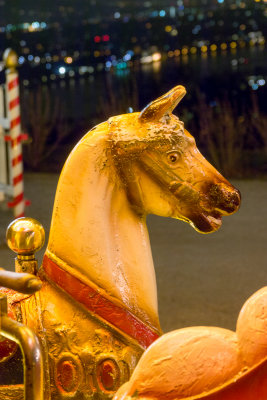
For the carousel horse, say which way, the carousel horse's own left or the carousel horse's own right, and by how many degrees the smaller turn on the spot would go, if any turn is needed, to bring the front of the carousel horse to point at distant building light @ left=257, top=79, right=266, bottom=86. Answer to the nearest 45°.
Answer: approximately 90° to the carousel horse's own left

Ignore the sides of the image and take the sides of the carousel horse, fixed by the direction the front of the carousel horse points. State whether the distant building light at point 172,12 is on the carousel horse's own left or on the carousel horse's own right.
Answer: on the carousel horse's own left

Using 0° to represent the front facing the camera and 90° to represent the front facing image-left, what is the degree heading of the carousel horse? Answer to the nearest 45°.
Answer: approximately 270°

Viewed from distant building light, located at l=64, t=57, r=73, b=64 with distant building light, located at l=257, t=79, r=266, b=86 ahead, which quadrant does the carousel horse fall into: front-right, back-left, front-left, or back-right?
front-right

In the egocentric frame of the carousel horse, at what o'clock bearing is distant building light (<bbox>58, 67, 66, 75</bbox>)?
The distant building light is roughly at 9 o'clock from the carousel horse.

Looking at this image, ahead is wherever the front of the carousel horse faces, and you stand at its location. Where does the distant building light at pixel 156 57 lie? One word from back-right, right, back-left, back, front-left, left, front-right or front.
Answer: left

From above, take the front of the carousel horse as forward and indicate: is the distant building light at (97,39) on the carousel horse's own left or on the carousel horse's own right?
on the carousel horse's own left

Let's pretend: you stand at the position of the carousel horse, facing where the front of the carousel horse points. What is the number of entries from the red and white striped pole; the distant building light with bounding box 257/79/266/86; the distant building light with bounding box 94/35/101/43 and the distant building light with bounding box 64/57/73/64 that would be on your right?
0

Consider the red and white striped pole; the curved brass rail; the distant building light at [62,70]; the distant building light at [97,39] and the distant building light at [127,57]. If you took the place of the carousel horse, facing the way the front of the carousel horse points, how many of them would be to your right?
1

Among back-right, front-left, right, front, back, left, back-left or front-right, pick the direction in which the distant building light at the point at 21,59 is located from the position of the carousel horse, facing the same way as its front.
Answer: left

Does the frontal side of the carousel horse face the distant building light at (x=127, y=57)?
no
